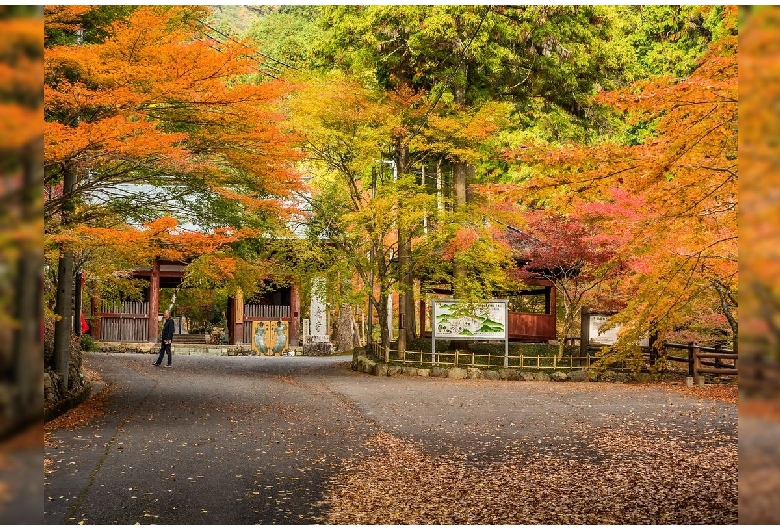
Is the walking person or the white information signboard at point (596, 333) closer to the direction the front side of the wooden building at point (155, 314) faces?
the walking person

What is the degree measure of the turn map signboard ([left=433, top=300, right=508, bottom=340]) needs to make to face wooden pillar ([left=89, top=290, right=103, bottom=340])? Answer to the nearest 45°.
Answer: approximately 135° to its right

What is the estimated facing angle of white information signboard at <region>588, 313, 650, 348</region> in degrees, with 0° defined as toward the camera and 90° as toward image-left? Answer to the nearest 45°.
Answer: approximately 0°

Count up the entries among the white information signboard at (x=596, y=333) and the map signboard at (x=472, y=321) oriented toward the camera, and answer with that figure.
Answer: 2

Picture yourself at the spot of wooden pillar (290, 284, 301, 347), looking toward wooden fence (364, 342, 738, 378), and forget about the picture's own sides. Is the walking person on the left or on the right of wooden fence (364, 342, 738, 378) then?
right

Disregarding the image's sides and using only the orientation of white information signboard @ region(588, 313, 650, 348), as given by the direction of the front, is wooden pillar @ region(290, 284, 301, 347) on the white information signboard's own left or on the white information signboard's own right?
on the white information signboard's own right

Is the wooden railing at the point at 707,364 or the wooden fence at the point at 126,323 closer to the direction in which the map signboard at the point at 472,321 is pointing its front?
the wooden railing

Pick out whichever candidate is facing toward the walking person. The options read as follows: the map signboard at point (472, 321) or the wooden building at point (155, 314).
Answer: the wooden building

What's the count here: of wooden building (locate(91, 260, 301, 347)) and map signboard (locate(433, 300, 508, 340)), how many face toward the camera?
2
